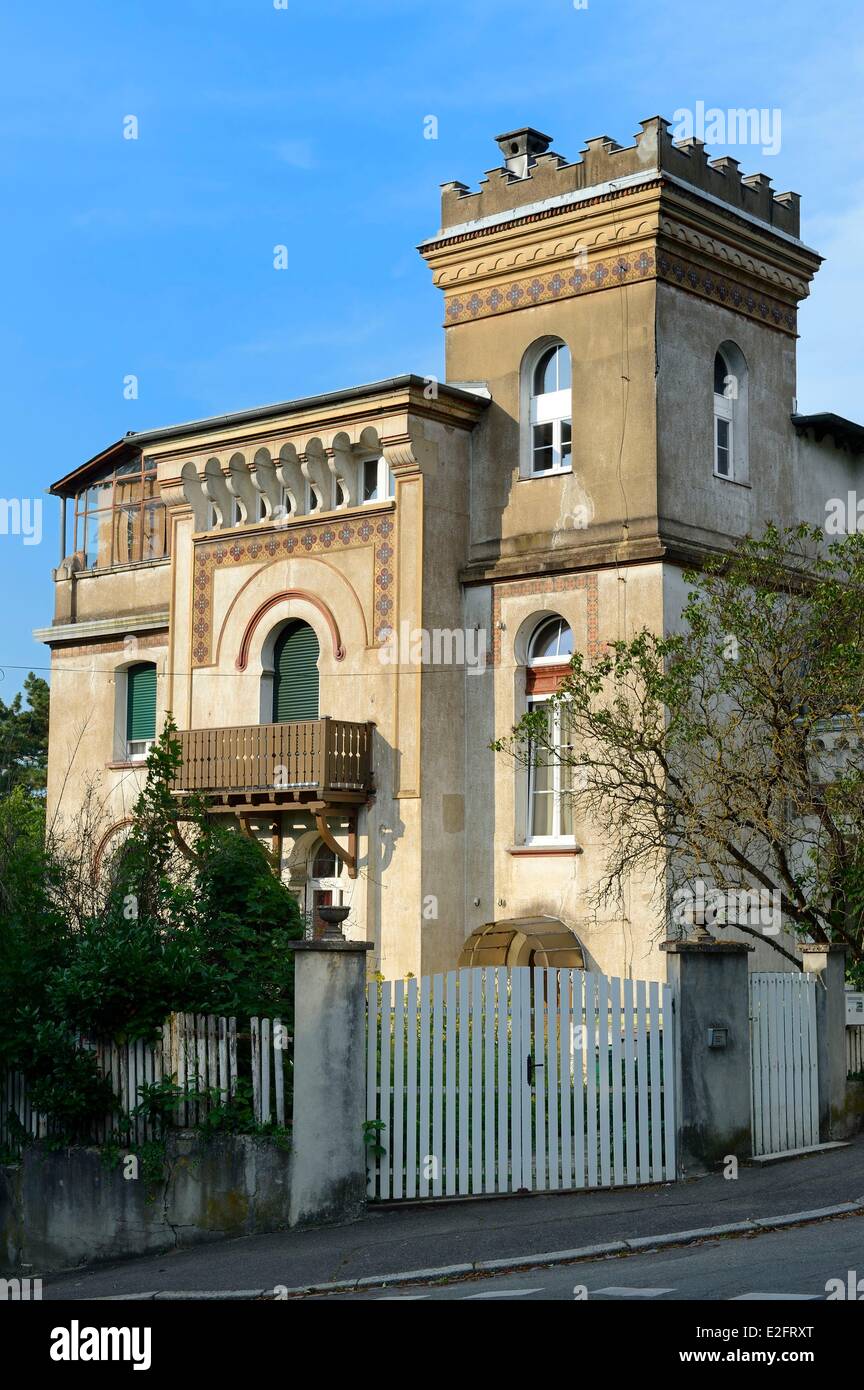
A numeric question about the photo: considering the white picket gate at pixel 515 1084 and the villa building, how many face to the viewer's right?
0

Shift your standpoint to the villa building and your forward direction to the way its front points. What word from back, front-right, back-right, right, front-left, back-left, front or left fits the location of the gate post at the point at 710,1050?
front-left

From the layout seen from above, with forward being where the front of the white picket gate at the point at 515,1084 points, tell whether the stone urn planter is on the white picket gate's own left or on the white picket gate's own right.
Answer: on the white picket gate's own right

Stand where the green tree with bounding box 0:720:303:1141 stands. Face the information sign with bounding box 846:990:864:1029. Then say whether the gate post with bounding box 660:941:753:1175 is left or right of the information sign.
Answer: right

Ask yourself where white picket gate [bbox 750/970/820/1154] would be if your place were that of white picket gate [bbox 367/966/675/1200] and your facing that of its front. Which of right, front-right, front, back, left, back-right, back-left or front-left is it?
back-left

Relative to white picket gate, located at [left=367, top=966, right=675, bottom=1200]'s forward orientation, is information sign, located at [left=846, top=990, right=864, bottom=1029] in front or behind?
behind

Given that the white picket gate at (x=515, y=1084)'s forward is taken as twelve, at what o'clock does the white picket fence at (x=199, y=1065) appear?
The white picket fence is roughly at 3 o'clock from the white picket gate.

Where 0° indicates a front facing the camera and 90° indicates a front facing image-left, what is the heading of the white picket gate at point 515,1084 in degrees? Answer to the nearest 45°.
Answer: approximately 0°

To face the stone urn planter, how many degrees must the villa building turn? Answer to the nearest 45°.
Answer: approximately 45° to its left

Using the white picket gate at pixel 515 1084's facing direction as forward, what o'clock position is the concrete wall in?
The concrete wall is roughly at 3 o'clock from the white picket gate.

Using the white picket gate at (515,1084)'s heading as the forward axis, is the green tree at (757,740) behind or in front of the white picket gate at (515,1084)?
behind
